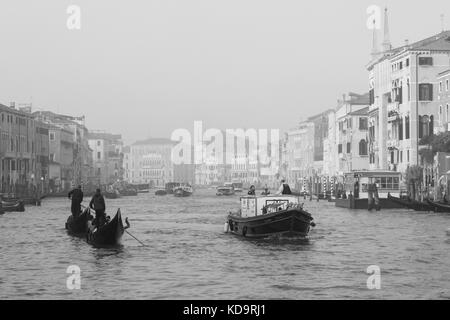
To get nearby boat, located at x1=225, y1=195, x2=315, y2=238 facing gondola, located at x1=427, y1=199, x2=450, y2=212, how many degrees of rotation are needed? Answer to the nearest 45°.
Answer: approximately 90° to its left

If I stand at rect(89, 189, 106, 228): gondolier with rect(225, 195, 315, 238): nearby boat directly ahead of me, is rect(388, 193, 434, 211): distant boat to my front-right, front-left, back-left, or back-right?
front-left

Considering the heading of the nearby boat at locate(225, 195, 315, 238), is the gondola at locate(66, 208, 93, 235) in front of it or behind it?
behind

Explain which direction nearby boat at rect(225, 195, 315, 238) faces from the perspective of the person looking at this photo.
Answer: facing the viewer and to the right of the viewer

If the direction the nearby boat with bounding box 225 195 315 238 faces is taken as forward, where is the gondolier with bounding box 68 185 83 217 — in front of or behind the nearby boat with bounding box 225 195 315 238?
behind
